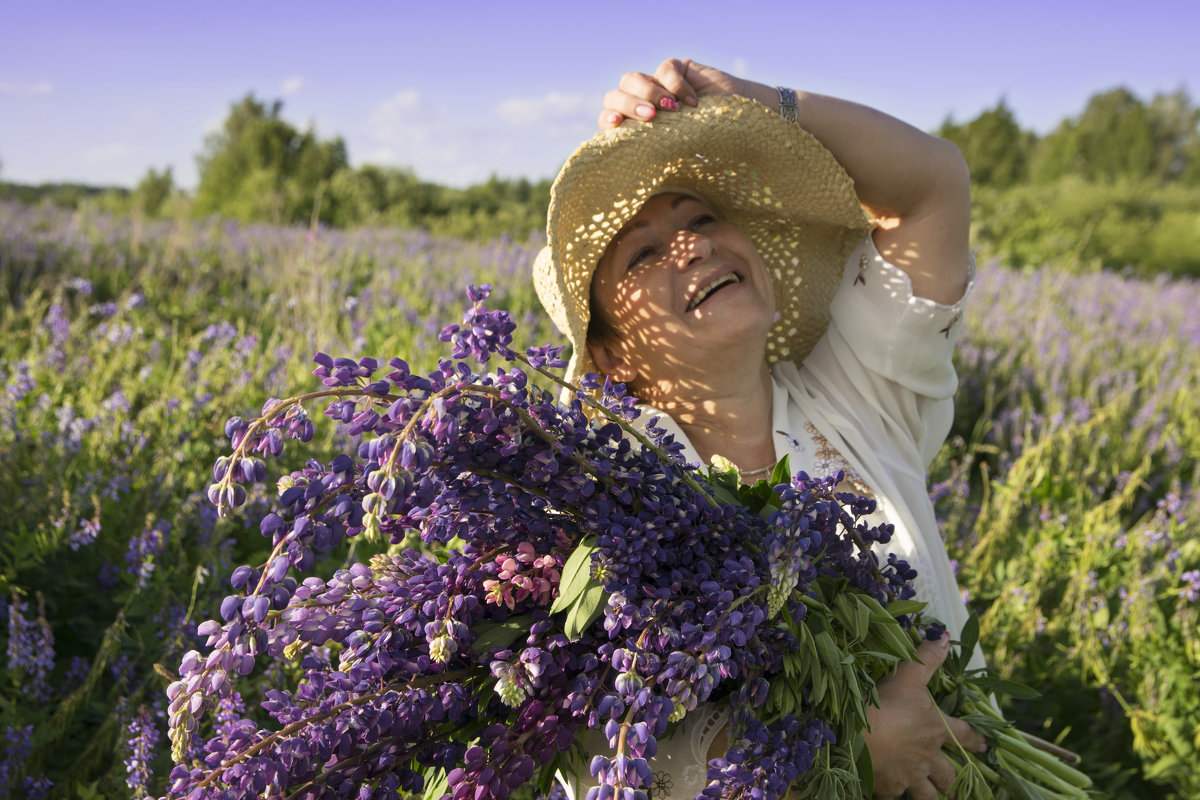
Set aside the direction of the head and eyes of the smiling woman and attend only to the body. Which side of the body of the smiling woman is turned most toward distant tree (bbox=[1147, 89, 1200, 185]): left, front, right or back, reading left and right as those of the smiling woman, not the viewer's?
back

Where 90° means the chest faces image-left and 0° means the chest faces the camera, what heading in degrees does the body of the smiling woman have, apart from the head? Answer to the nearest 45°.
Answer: approximately 0°

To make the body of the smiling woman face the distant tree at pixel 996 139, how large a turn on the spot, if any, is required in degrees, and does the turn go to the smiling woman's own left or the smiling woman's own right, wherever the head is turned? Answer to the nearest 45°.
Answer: approximately 180°

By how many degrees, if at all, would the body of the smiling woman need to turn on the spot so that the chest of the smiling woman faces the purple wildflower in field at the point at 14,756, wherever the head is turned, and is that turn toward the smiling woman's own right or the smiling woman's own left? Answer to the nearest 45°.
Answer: approximately 45° to the smiling woman's own right

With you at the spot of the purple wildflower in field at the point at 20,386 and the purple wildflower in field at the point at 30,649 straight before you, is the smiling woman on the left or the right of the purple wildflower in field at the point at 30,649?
left

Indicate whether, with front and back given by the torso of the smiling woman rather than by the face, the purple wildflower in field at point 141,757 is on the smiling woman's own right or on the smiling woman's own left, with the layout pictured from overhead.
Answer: on the smiling woman's own right

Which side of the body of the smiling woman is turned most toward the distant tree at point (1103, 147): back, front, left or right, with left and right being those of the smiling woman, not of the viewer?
back

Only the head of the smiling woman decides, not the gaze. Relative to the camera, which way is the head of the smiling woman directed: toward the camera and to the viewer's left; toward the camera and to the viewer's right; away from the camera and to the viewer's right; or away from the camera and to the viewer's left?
toward the camera and to the viewer's right

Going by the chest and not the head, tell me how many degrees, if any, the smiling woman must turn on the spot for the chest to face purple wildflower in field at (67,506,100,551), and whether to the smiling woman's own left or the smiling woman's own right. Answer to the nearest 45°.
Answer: approximately 90° to the smiling woman's own right

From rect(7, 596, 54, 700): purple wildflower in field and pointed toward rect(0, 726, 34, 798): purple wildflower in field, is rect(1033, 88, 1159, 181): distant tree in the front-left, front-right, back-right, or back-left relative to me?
back-left
